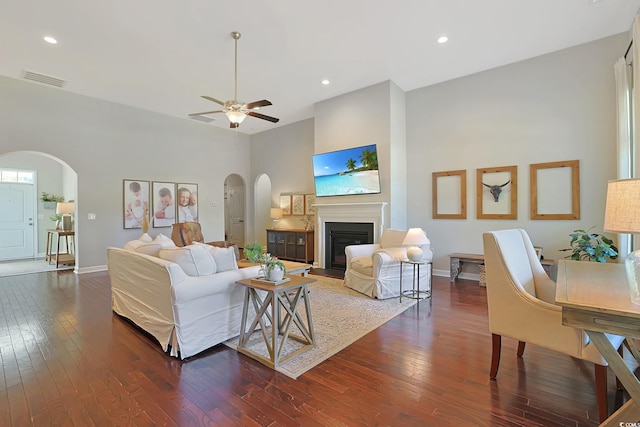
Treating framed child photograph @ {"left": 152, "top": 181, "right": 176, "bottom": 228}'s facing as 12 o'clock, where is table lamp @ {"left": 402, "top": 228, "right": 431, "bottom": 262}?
The table lamp is roughly at 11 o'clock from the framed child photograph.

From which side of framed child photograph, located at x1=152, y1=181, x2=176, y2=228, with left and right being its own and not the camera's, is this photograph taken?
front

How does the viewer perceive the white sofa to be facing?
facing away from the viewer and to the right of the viewer

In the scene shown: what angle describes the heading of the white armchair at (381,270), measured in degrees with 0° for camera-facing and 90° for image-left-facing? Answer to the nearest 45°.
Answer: approximately 45°

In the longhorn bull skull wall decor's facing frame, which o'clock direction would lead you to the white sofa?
The white sofa is roughly at 1 o'clock from the longhorn bull skull wall decor.

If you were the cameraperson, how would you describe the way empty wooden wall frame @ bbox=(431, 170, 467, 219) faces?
facing the viewer

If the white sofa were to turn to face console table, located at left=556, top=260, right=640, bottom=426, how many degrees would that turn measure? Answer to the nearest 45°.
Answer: approximately 90° to its right

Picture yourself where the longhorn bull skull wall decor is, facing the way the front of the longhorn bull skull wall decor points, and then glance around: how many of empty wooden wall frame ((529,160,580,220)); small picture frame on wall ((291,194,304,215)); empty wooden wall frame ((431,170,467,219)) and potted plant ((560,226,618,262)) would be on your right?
2

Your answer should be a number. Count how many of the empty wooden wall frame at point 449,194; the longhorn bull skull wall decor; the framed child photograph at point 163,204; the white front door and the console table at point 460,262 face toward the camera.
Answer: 5

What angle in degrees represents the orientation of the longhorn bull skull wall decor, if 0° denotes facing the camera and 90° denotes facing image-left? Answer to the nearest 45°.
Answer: approximately 0°

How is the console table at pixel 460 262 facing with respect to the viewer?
toward the camera

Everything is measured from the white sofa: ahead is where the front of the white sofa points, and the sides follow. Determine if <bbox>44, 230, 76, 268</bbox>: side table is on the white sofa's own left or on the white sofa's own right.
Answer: on the white sofa's own left
